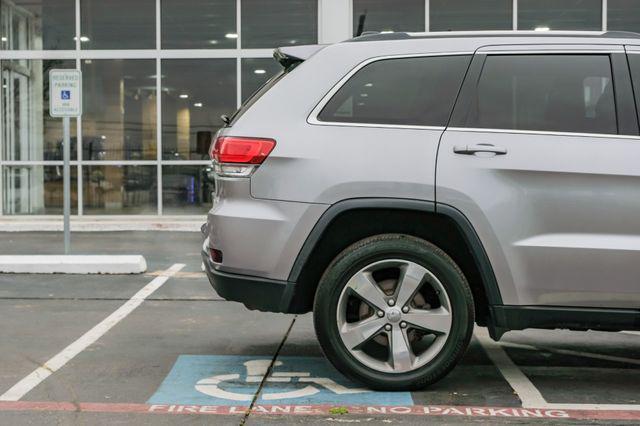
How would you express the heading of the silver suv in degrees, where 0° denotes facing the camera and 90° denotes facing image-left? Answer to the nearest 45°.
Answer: approximately 270°

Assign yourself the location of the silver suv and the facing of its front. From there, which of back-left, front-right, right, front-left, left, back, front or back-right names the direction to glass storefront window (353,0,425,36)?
left

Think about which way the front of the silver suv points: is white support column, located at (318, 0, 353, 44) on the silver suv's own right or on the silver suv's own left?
on the silver suv's own left

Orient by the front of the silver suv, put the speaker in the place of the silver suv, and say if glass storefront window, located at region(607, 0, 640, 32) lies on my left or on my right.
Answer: on my left

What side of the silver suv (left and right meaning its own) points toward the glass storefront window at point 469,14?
left

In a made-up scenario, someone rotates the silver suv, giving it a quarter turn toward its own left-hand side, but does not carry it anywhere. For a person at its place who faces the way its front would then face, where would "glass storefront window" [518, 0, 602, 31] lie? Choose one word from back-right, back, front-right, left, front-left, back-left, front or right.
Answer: front
